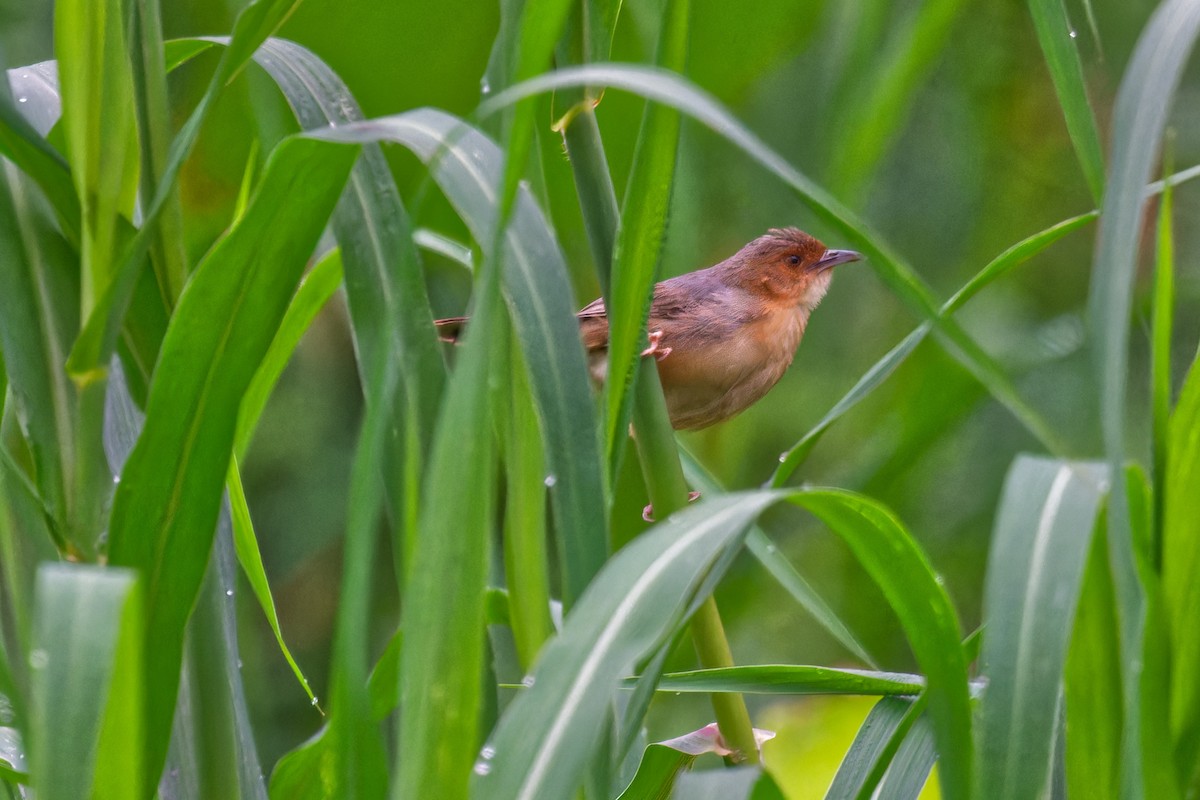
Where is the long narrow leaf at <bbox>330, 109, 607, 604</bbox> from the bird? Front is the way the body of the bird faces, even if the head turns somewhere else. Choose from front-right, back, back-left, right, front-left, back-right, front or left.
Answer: right

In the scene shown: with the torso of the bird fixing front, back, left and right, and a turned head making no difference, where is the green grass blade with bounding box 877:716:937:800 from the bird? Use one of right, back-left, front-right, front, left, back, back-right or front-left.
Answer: right

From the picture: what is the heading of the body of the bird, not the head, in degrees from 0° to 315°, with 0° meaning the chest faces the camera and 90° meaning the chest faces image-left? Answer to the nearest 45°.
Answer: approximately 270°

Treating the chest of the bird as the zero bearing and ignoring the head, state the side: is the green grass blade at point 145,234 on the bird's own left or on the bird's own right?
on the bird's own right
